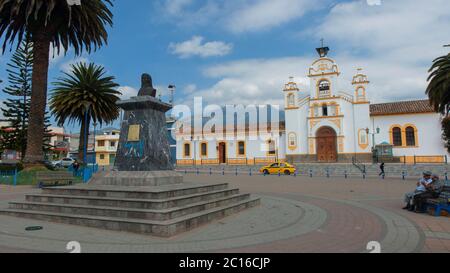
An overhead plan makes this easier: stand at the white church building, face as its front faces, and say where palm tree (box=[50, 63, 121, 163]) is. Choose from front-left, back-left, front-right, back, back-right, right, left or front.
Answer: front-right

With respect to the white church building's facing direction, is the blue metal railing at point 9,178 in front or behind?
in front

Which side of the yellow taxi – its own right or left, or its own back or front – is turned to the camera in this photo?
left

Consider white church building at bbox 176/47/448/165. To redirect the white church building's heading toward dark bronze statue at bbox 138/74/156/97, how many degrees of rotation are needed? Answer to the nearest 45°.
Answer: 0° — it already faces it

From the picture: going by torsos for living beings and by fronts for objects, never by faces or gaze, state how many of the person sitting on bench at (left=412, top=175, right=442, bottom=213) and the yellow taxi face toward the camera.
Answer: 0

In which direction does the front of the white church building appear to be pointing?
toward the camera

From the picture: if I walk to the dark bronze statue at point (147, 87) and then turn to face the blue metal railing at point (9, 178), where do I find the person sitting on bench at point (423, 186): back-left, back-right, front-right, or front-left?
back-right

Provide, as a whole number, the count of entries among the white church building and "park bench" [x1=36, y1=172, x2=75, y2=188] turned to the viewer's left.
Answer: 0

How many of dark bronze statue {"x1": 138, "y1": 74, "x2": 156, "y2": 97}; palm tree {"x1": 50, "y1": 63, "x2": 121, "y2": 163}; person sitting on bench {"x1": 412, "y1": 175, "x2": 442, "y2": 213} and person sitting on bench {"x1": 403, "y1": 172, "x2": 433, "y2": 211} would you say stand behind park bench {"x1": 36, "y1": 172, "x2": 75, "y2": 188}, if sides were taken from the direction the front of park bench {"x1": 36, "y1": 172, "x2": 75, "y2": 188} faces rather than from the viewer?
1

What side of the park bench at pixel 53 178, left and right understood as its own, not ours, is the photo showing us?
front

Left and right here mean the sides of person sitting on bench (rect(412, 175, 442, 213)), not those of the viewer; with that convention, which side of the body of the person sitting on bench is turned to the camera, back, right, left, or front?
left

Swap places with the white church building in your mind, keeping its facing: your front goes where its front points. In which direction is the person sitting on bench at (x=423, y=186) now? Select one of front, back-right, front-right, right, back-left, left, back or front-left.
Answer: front

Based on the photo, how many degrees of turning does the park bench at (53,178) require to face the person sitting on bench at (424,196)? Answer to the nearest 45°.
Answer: approximately 45° to its left

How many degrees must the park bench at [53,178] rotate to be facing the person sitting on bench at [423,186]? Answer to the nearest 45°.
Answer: approximately 45° to its left
